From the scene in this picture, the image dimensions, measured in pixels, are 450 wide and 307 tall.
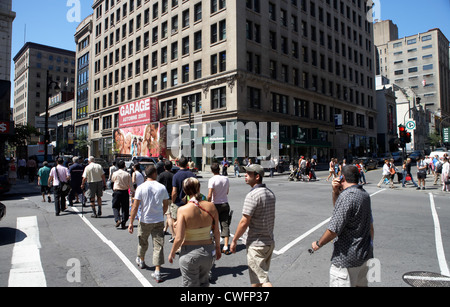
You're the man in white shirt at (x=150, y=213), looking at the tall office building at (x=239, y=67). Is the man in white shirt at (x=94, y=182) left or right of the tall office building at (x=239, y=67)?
left

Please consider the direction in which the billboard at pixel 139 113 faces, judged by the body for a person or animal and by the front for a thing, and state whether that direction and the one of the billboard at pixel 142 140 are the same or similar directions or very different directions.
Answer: same or similar directions

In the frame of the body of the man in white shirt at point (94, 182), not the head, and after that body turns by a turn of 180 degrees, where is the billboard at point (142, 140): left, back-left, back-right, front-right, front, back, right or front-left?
back

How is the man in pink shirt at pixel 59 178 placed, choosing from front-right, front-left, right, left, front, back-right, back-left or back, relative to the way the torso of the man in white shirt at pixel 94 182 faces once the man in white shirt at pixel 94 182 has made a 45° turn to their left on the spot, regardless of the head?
front

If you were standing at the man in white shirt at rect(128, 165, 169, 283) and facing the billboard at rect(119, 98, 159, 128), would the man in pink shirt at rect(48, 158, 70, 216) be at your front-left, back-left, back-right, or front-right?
front-left

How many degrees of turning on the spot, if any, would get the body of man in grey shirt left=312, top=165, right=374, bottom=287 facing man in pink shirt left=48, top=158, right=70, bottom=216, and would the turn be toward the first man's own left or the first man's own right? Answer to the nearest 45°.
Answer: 0° — they already face them

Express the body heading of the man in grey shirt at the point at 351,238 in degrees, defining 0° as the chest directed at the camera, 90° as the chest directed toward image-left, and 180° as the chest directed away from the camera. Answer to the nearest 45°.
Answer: approximately 135°

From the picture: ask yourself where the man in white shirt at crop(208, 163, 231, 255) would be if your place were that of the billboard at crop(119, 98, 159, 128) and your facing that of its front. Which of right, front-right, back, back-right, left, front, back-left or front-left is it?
front-left

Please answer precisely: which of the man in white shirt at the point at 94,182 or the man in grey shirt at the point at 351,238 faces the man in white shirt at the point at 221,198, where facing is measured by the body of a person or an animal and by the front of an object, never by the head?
the man in grey shirt
